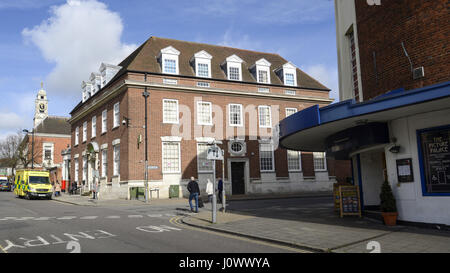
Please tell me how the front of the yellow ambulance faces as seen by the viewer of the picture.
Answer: facing the viewer and to the right of the viewer

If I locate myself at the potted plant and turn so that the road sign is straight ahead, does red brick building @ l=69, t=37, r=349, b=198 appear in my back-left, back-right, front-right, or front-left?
front-right

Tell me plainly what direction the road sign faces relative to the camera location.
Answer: facing the viewer

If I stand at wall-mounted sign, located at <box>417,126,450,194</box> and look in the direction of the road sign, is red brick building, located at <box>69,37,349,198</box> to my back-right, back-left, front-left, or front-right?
front-right

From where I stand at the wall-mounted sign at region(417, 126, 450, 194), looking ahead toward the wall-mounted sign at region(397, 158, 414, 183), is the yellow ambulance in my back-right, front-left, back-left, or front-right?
front-left

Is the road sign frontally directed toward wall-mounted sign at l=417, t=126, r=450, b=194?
no

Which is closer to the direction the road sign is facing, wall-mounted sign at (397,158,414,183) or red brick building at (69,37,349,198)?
the wall-mounted sign

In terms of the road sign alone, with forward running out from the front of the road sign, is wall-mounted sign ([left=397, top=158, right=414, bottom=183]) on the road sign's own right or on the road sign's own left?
on the road sign's own left

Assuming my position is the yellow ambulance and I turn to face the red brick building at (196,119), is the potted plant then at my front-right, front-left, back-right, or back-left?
front-right

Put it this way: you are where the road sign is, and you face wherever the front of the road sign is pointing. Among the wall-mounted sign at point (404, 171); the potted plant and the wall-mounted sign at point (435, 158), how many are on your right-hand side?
0

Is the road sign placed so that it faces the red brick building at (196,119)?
no

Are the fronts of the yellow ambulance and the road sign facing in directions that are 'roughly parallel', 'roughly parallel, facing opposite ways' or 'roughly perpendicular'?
roughly parallel
